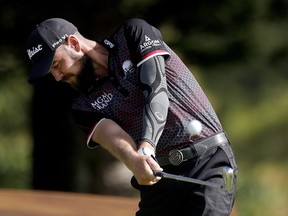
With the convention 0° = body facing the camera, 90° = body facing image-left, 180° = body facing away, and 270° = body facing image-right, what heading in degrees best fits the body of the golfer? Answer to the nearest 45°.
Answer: approximately 45°
